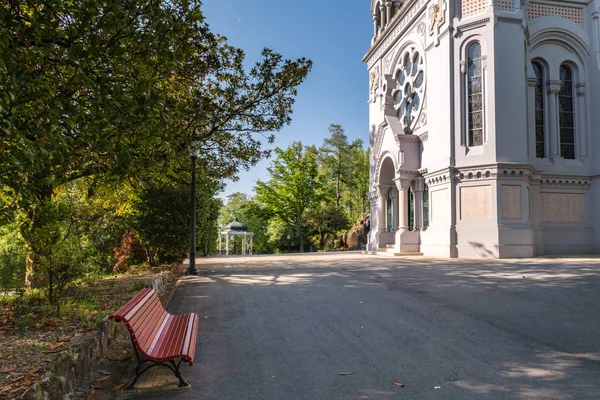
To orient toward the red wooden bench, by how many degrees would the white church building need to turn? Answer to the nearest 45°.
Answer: approximately 45° to its left

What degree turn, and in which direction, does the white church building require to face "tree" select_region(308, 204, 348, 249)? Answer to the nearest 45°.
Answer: approximately 90° to its right

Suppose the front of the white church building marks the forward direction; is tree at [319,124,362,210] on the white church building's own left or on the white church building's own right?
on the white church building's own right

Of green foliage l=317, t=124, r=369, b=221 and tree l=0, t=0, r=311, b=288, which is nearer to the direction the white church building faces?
the tree

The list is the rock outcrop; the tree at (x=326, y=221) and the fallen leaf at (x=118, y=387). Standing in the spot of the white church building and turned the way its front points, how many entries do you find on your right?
2

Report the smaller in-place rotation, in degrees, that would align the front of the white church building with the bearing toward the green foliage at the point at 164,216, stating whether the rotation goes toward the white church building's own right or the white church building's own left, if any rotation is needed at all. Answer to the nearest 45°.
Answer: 0° — it already faces it

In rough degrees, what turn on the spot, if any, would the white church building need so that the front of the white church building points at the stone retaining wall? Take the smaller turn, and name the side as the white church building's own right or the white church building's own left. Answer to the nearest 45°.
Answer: approximately 45° to the white church building's own left

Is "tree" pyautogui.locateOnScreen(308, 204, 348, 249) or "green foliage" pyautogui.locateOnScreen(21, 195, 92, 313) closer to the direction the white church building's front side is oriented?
the green foliage

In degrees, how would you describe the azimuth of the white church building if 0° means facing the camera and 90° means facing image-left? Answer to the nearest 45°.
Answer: approximately 45°

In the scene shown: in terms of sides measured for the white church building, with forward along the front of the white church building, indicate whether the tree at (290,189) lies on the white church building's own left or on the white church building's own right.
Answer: on the white church building's own right
